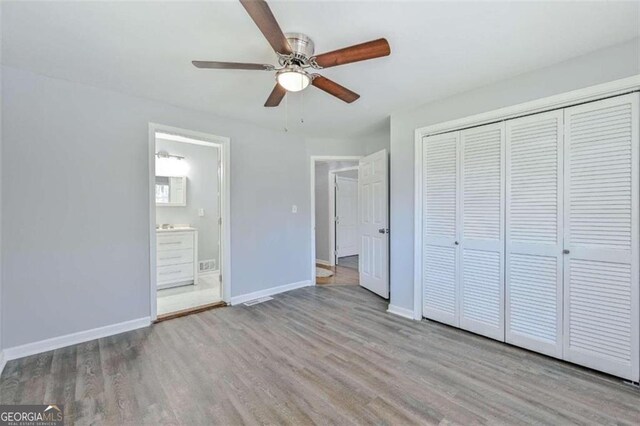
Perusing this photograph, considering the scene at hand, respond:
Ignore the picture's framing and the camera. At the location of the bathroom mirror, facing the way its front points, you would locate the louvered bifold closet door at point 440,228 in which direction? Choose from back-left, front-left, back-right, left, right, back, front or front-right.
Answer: front-left

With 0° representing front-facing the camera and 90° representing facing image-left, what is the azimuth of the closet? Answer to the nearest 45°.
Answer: approximately 45°

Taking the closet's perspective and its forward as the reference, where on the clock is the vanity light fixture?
The vanity light fixture is roughly at 1 o'clock from the closet.
